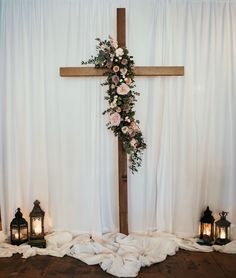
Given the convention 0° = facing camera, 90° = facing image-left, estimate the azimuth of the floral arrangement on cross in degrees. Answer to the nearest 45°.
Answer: approximately 0°
